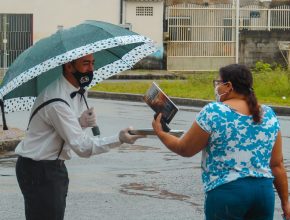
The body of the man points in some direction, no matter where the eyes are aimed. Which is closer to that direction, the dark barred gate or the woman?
the woman

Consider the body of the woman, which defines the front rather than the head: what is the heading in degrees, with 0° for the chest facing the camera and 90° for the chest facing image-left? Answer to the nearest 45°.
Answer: approximately 135°

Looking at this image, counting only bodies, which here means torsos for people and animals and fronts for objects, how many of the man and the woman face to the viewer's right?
1

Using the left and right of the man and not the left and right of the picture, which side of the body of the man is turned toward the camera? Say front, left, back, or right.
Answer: right

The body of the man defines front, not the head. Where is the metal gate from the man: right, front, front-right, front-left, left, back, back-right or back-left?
left

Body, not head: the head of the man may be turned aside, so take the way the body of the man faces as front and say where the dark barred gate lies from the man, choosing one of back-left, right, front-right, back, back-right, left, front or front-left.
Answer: left
